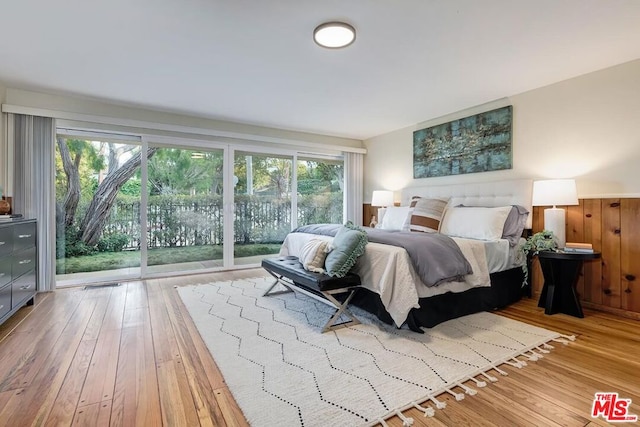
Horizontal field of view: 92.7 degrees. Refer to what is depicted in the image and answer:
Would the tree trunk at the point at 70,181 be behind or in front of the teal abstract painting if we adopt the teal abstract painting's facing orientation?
in front

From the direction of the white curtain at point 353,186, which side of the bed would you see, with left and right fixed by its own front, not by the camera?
right

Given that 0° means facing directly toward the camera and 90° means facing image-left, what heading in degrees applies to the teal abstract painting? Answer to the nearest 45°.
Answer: approximately 45°

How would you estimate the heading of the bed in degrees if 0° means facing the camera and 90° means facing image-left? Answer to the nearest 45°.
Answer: approximately 45°

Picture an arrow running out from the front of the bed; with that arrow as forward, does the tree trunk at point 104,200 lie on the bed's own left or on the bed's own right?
on the bed's own right

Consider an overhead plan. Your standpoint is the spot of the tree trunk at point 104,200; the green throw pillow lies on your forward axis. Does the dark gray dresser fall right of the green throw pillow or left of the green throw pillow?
right

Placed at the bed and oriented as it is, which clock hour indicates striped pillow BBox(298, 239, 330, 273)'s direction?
The striped pillow is roughly at 1 o'clock from the bed.

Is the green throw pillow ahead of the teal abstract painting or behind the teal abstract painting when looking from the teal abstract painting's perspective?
ahead

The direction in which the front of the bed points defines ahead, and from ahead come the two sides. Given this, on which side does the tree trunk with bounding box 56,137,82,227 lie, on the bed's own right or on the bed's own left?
on the bed's own right

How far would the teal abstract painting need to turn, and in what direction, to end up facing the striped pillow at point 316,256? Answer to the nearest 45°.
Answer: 0° — it already faces it
